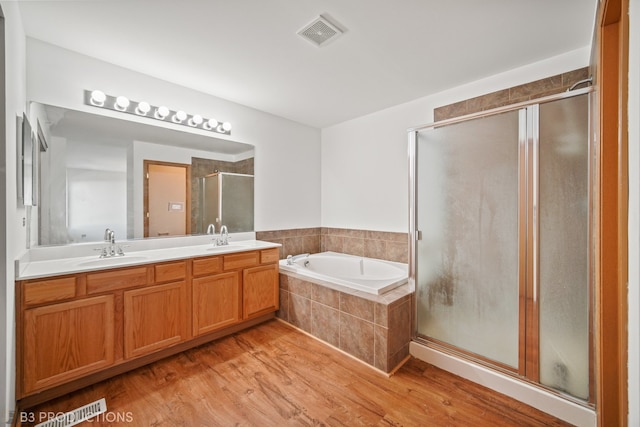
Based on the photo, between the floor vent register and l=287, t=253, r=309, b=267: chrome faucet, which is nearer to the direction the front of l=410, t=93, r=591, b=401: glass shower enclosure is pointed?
the floor vent register

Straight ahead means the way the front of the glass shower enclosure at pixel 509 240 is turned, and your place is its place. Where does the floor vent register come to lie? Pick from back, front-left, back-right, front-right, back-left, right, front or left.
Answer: front

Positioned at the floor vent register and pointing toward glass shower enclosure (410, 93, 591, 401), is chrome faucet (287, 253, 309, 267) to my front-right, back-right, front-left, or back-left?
front-left

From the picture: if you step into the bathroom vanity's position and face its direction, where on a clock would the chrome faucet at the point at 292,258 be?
The chrome faucet is roughly at 10 o'clock from the bathroom vanity.

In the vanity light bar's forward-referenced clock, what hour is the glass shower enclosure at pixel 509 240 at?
The glass shower enclosure is roughly at 12 o'clock from the vanity light bar.

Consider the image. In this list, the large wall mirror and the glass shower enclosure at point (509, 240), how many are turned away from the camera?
0

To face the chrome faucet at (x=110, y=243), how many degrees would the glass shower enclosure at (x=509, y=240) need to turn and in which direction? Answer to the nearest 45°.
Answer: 0° — it already faces it

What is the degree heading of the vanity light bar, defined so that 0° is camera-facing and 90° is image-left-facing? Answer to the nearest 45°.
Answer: approximately 315°

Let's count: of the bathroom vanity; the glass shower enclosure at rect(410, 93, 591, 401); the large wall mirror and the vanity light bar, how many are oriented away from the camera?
0

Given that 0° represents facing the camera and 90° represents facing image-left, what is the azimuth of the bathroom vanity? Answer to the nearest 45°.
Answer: approximately 315°

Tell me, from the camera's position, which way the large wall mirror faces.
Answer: facing the viewer and to the right of the viewer

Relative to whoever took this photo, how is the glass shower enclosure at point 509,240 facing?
facing the viewer and to the left of the viewer

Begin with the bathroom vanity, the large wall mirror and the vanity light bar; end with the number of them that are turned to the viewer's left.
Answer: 0

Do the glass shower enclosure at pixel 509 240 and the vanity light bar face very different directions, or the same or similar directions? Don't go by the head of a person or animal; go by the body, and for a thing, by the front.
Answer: very different directions
